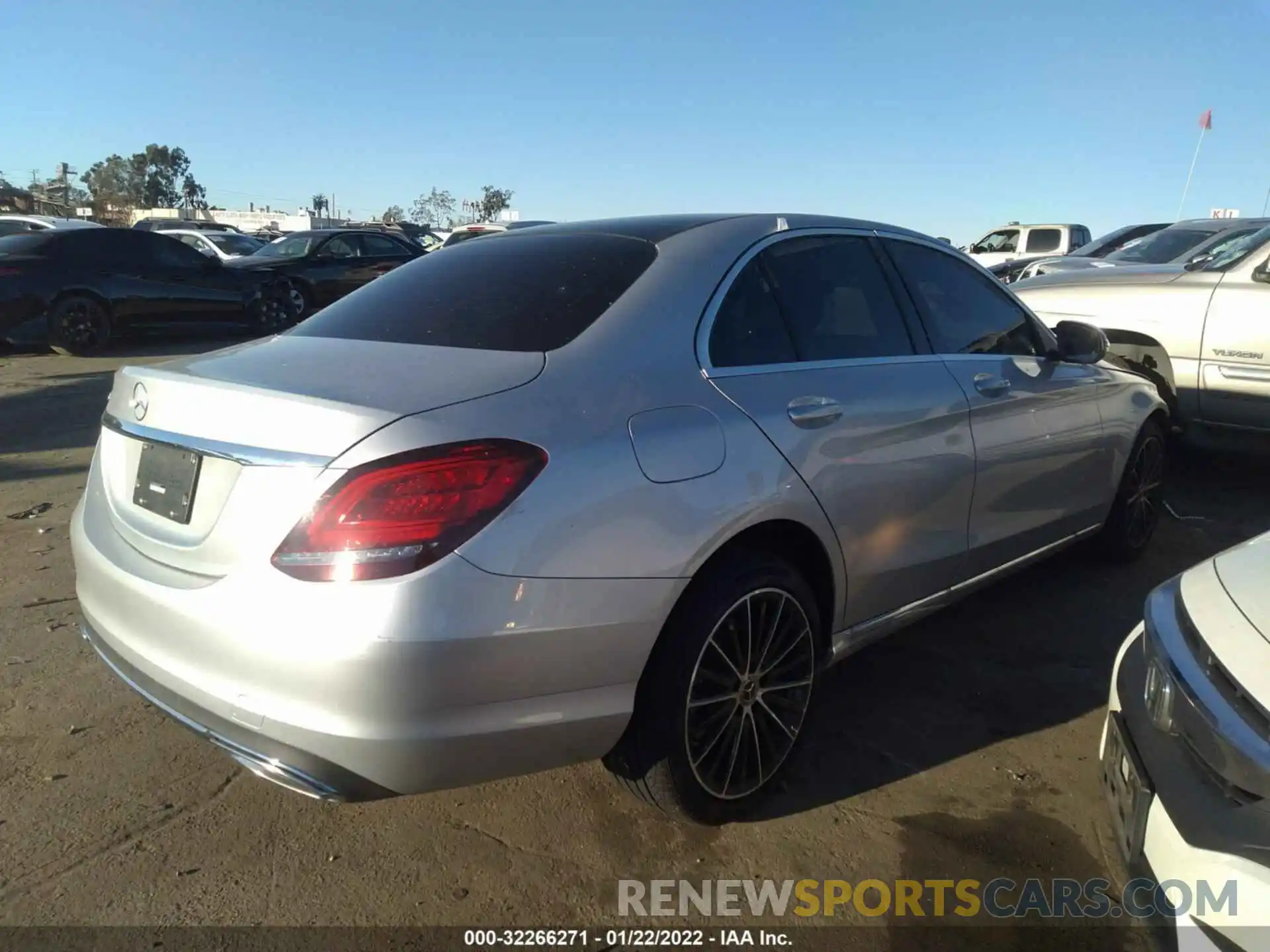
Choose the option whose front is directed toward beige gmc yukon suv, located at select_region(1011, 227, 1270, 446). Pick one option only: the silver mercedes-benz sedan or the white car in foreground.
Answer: the silver mercedes-benz sedan

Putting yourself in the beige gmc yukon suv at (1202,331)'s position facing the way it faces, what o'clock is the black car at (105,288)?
The black car is roughly at 12 o'clock from the beige gmc yukon suv.

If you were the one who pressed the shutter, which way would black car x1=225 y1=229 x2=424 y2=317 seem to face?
facing the viewer and to the left of the viewer

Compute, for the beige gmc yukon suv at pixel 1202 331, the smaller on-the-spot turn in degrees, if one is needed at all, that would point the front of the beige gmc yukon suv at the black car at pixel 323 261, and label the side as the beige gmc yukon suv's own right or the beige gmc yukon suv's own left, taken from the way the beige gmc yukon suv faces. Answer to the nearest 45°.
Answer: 0° — it already faces it

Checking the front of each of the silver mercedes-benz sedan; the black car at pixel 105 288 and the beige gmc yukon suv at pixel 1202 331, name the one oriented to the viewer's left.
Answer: the beige gmc yukon suv

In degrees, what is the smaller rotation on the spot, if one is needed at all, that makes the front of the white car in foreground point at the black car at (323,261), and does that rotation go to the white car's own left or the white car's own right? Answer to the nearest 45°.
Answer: approximately 90° to the white car's own right

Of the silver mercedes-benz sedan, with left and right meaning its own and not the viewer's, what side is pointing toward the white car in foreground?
right

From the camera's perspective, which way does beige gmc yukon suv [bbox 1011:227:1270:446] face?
to the viewer's left

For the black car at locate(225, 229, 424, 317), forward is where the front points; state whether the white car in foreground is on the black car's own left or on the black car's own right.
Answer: on the black car's own left

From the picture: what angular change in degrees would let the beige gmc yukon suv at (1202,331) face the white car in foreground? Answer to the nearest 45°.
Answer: approximately 90° to its left

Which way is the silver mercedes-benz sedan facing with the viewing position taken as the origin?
facing away from the viewer and to the right of the viewer

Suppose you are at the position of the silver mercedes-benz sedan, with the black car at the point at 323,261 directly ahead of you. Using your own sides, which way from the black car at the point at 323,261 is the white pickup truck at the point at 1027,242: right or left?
right

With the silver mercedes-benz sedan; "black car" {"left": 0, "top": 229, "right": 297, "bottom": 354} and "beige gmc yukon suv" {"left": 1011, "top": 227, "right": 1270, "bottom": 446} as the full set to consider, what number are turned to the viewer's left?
1

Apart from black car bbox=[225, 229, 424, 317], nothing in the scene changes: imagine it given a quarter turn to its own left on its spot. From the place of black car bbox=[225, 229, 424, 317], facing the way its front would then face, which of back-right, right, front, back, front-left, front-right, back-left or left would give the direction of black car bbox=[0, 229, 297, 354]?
right
